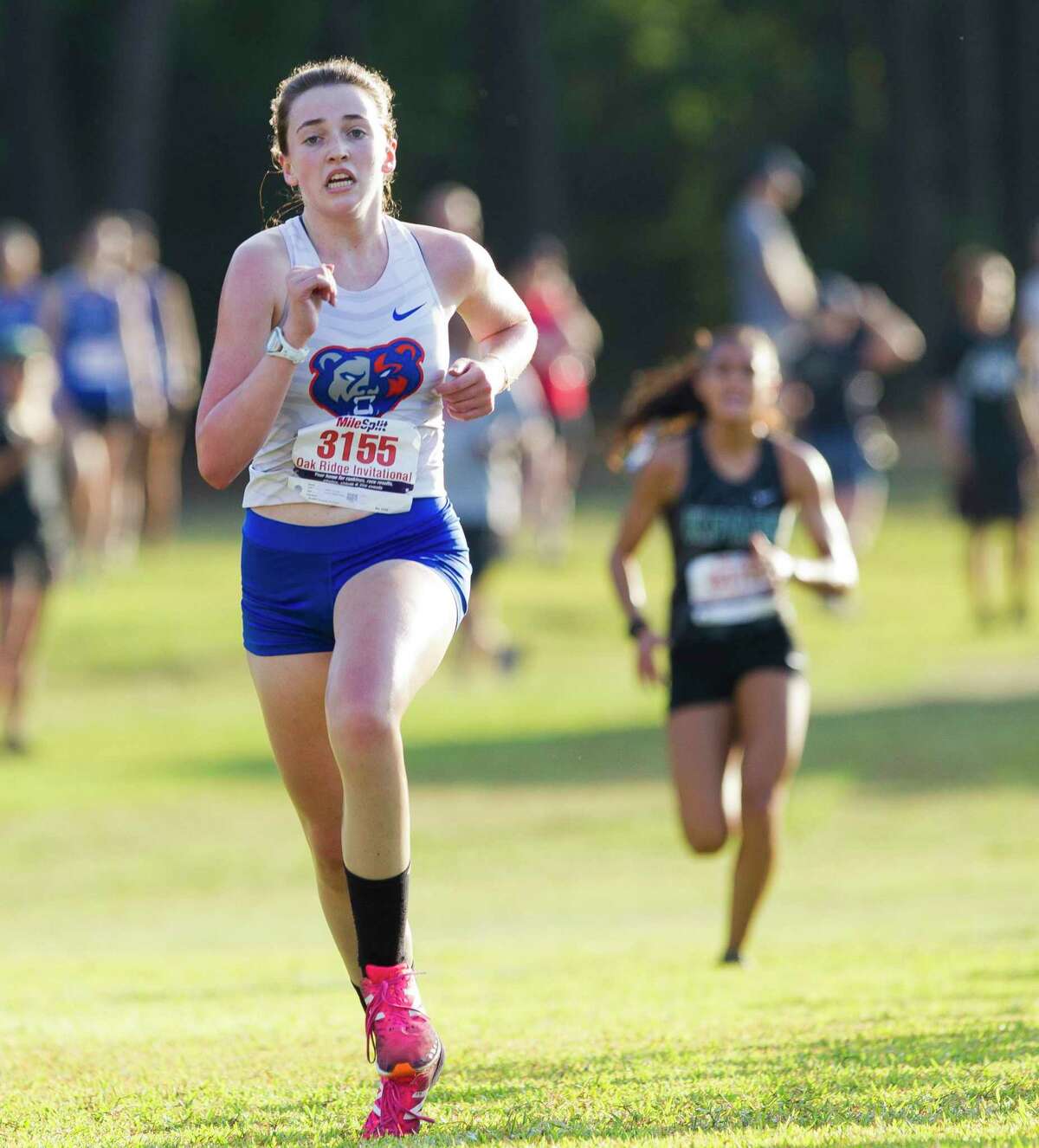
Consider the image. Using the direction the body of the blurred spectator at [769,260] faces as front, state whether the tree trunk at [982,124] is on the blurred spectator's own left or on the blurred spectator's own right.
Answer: on the blurred spectator's own left

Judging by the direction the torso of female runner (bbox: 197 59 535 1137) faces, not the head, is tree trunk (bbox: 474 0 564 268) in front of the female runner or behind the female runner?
behind

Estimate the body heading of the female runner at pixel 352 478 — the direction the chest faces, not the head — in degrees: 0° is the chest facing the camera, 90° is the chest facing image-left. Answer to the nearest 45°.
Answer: approximately 0°

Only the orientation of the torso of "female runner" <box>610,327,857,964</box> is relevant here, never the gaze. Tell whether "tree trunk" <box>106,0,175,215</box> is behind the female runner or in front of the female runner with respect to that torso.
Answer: behind

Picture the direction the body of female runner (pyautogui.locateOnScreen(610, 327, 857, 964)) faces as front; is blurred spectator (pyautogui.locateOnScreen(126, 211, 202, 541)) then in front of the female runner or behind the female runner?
behind

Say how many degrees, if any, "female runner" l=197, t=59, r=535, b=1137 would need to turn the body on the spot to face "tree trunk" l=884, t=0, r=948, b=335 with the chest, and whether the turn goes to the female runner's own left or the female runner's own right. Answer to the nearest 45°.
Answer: approximately 180°
